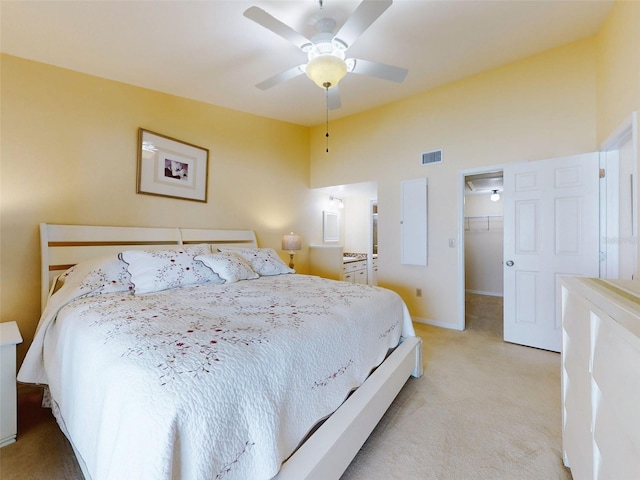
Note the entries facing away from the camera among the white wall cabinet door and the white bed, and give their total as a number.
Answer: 0

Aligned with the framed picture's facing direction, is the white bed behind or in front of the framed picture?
in front

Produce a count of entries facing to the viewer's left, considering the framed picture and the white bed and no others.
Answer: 0

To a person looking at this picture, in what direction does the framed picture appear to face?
facing the viewer and to the right of the viewer

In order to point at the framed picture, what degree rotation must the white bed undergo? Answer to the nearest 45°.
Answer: approximately 135° to its left

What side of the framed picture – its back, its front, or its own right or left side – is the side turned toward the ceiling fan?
front

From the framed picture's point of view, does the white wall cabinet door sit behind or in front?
in front

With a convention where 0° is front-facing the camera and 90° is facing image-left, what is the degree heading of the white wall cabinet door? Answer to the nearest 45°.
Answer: approximately 45°

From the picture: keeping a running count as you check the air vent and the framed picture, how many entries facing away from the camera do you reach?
0

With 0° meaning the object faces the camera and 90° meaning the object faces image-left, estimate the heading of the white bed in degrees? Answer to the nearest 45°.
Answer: approximately 315°
